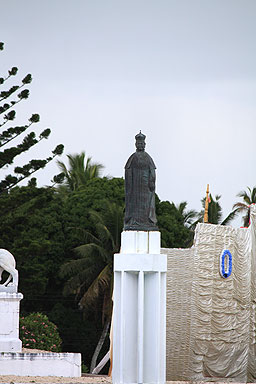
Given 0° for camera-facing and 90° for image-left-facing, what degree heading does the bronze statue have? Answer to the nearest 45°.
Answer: approximately 0°

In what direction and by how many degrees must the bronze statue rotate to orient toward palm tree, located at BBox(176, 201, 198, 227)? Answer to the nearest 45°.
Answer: approximately 180°

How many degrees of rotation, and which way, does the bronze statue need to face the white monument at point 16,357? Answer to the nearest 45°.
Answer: approximately 135° to its right

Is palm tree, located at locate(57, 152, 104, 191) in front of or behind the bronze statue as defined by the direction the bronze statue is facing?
behind
